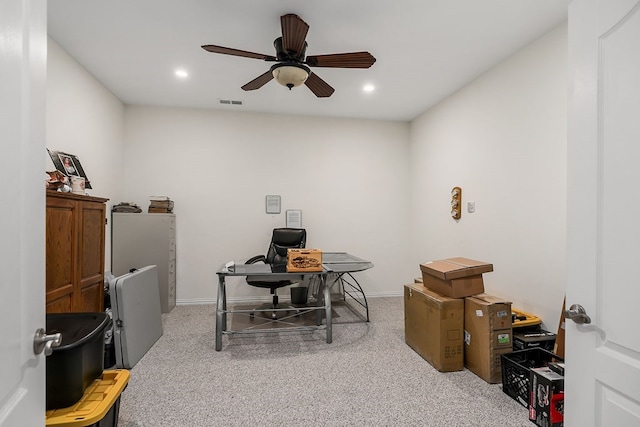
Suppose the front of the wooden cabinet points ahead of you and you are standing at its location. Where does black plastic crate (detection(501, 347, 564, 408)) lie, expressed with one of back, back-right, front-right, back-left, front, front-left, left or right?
front

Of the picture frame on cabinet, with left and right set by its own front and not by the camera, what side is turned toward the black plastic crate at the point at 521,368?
front

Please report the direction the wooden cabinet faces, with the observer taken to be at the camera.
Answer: facing the viewer and to the right of the viewer

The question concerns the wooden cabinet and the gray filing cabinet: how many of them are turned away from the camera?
0

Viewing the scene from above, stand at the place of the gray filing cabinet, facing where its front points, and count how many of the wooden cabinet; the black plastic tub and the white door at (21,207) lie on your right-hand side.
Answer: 3

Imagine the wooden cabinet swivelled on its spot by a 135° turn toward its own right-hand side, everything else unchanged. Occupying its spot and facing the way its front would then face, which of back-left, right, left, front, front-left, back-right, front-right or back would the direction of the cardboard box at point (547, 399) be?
back-left

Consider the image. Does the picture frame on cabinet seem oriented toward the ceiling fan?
yes

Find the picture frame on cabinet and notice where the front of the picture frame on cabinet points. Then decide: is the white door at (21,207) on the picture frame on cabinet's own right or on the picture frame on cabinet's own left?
on the picture frame on cabinet's own right

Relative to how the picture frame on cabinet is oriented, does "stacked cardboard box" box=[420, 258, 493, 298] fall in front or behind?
in front

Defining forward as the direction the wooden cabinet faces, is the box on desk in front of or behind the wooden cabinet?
in front

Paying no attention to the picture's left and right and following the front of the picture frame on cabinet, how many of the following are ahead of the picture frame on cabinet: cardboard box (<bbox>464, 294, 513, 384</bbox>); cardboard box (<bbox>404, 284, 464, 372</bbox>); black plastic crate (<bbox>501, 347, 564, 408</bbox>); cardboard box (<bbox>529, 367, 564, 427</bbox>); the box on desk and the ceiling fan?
6

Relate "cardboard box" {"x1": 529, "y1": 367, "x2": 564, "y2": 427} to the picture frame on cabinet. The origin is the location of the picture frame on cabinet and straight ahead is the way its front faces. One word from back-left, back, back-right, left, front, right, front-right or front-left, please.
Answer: front

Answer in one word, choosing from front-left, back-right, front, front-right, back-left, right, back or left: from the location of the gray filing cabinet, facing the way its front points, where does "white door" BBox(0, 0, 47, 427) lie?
right
